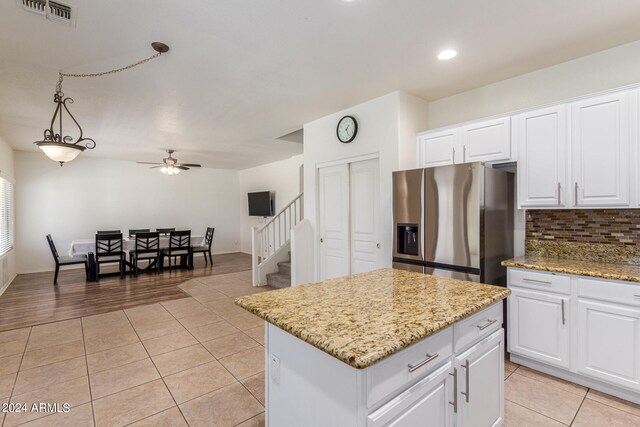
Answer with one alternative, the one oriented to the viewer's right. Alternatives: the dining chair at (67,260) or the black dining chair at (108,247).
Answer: the dining chair

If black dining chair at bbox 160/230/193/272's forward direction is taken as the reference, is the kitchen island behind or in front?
behind

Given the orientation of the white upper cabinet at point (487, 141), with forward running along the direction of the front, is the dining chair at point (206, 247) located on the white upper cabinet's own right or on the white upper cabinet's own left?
on the white upper cabinet's own right

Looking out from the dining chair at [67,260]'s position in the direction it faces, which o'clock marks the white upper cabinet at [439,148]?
The white upper cabinet is roughly at 2 o'clock from the dining chair.

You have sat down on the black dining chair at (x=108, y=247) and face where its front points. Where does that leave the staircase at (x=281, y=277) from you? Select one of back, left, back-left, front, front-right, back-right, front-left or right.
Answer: back-right

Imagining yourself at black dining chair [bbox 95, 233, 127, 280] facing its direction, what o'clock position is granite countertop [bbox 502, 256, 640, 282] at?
The granite countertop is roughly at 5 o'clock from the black dining chair.

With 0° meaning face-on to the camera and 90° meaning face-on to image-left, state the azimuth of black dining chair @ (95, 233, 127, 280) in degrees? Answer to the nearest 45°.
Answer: approximately 180°

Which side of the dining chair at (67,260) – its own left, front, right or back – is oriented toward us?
right

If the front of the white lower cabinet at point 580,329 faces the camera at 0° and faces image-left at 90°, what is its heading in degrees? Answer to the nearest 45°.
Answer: approximately 45°

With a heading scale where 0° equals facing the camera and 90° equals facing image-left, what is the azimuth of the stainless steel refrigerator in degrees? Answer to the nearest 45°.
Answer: approximately 45°

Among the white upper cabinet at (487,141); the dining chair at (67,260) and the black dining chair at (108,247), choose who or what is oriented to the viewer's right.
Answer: the dining chair
